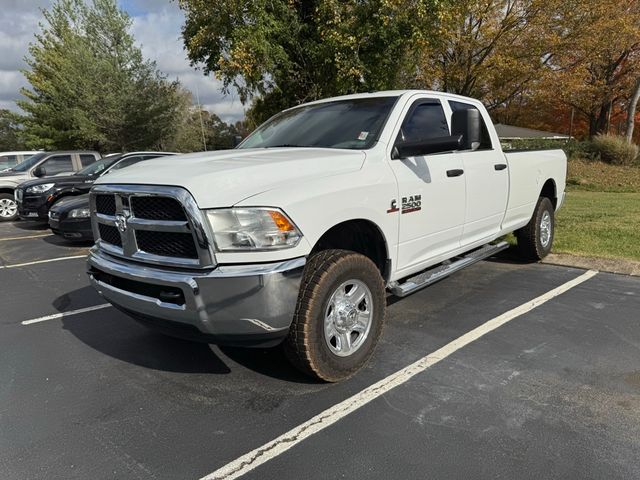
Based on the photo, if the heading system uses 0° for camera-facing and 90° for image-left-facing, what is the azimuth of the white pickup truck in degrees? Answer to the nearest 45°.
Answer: approximately 45°

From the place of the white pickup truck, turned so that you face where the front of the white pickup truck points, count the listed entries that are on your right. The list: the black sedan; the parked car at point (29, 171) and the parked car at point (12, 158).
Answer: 3

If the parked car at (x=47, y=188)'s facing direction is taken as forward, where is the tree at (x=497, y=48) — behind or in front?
behind

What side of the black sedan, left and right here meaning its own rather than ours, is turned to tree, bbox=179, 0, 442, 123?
back

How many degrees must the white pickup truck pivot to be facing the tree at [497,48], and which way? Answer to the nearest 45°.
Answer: approximately 180°

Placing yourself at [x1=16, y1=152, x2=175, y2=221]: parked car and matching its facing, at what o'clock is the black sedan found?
The black sedan is roughly at 10 o'clock from the parked car.

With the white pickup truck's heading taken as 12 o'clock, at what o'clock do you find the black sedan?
The black sedan is roughly at 3 o'clock from the white pickup truck.

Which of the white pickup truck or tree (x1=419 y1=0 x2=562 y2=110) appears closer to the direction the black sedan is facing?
the white pickup truck

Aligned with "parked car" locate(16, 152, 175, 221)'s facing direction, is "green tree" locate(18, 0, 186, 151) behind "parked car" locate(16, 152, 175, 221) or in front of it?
behind

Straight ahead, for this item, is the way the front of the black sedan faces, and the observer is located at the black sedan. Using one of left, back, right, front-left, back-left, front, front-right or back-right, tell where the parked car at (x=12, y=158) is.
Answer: back-right

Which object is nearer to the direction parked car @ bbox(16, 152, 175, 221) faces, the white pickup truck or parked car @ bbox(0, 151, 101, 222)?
the white pickup truck
